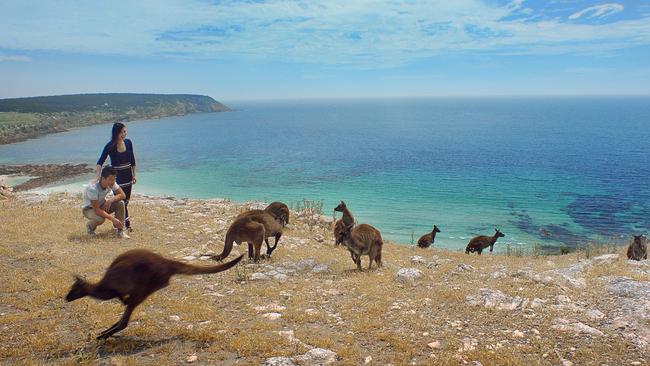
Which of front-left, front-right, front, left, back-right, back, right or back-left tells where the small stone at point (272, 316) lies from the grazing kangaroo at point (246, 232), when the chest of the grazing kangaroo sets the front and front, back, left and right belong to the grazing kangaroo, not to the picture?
right

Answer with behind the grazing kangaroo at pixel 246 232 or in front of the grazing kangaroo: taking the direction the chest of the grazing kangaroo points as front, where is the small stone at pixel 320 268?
in front

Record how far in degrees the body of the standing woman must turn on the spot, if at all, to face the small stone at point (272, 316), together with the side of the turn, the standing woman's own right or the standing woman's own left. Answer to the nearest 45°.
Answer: approximately 45° to the standing woman's own right

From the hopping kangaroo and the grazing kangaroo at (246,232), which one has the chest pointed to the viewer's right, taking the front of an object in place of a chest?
the grazing kangaroo

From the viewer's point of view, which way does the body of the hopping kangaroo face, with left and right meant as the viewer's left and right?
facing to the left of the viewer

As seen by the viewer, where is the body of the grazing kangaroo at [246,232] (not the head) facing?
to the viewer's right

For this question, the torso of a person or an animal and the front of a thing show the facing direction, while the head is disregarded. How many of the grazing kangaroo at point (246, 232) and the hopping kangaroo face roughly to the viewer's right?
1

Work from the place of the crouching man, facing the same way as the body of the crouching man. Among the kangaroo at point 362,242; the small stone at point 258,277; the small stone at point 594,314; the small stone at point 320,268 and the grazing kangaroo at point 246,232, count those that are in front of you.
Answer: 5

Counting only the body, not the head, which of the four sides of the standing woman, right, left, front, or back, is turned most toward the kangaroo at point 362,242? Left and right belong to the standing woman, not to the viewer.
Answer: front

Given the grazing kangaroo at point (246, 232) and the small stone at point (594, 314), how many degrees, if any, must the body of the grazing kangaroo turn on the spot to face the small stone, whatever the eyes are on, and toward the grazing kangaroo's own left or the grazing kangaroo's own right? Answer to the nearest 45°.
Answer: approximately 45° to the grazing kangaroo's own right
